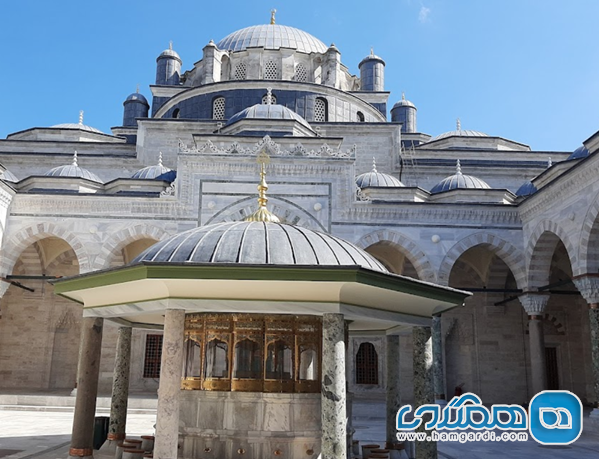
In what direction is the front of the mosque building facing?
toward the camera
